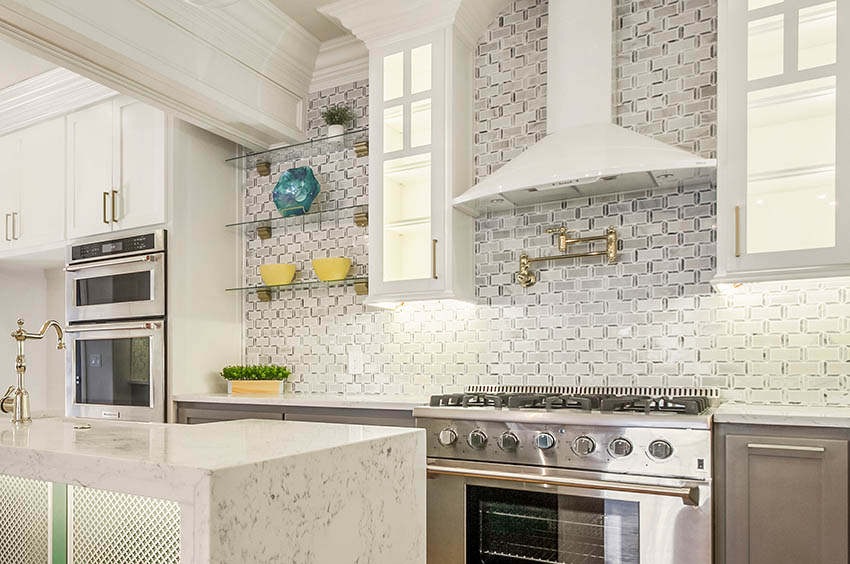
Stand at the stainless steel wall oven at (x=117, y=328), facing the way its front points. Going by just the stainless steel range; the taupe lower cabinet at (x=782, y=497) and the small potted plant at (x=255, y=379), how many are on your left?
3

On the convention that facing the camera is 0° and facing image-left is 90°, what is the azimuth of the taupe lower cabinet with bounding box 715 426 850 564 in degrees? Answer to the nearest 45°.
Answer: approximately 0°

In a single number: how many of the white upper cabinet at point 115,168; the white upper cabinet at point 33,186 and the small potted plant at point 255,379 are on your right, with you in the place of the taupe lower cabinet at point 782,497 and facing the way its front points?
3

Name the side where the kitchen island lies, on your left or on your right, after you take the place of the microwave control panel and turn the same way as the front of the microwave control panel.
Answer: on your left

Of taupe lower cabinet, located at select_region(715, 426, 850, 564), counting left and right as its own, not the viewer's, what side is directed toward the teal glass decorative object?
right

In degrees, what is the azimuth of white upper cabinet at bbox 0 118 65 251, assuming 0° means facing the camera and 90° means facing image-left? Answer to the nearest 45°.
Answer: approximately 45°

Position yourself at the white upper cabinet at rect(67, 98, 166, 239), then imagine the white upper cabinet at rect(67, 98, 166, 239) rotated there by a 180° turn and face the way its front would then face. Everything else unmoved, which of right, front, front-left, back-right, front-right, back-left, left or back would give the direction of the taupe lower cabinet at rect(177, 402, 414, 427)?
right

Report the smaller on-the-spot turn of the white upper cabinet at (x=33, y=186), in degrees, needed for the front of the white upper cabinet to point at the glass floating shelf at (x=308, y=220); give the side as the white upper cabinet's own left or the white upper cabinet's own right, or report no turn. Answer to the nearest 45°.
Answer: approximately 90° to the white upper cabinet's own left

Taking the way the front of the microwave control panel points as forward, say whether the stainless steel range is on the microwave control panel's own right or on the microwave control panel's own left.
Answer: on the microwave control panel's own left

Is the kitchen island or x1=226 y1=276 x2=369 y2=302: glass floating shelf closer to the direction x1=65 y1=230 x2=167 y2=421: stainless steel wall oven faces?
the kitchen island

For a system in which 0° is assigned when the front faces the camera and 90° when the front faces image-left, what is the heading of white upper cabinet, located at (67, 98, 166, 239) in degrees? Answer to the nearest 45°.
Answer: approximately 45°

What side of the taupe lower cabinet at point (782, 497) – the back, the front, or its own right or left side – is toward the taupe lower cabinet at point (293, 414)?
right
